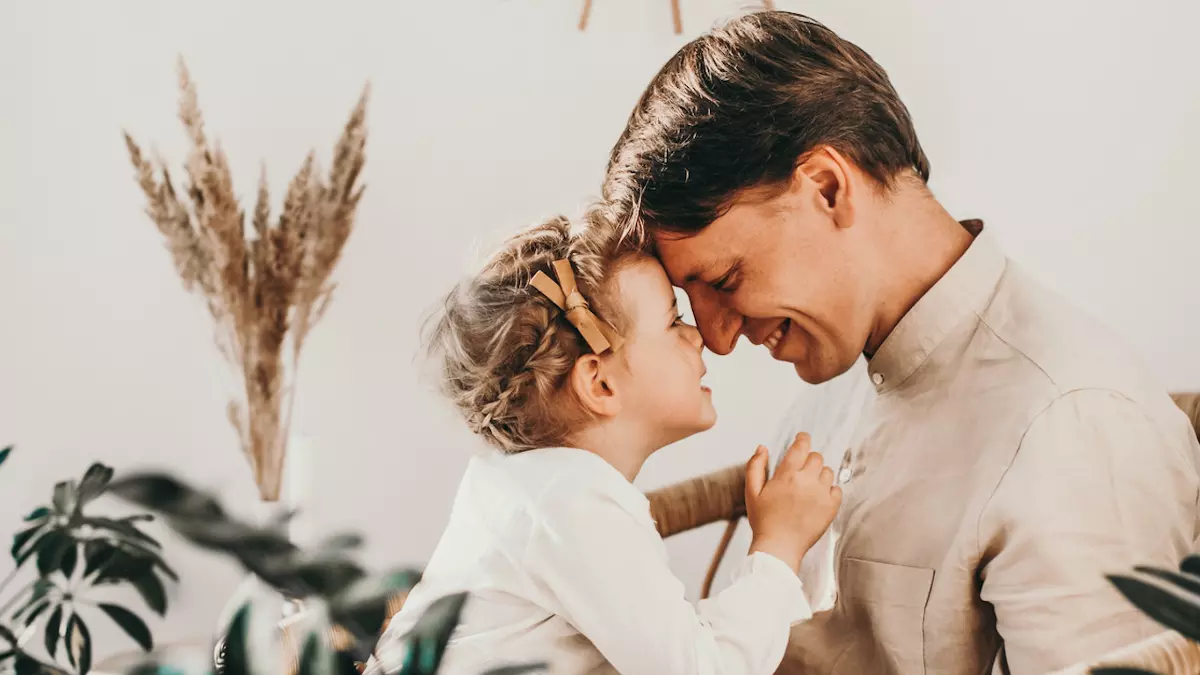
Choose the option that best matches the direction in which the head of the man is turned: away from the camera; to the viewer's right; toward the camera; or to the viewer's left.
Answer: to the viewer's left

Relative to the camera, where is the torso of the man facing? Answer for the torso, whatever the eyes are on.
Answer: to the viewer's left

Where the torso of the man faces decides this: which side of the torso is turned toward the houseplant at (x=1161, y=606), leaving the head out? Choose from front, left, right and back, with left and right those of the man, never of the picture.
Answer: left

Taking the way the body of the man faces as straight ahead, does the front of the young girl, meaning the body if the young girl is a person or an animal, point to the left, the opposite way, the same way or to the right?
the opposite way

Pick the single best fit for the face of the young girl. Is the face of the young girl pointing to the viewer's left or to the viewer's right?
to the viewer's right

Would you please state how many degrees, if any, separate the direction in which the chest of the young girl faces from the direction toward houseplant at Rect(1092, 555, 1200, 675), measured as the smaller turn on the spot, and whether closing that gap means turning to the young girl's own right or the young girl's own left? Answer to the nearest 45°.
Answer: approximately 90° to the young girl's own right

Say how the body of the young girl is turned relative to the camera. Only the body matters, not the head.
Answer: to the viewer's right

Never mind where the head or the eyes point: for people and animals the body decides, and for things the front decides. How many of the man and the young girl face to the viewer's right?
1
